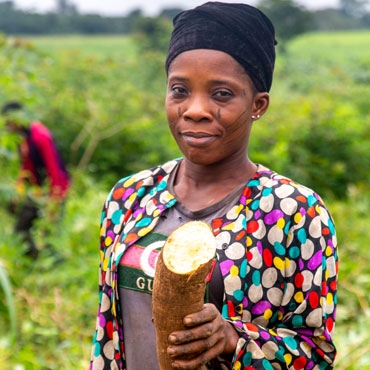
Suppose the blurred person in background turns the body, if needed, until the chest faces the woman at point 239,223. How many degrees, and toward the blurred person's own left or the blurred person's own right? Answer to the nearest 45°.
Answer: approximately 45° to the blurred person's own left

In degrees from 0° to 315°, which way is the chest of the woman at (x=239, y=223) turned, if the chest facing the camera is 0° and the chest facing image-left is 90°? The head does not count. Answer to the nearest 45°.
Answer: approximately 45°

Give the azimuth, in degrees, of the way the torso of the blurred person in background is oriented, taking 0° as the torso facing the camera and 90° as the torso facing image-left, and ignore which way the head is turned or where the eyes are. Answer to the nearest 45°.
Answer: approximately 45°

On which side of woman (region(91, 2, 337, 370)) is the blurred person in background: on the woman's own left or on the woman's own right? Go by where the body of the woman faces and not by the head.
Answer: on the woman's own right
